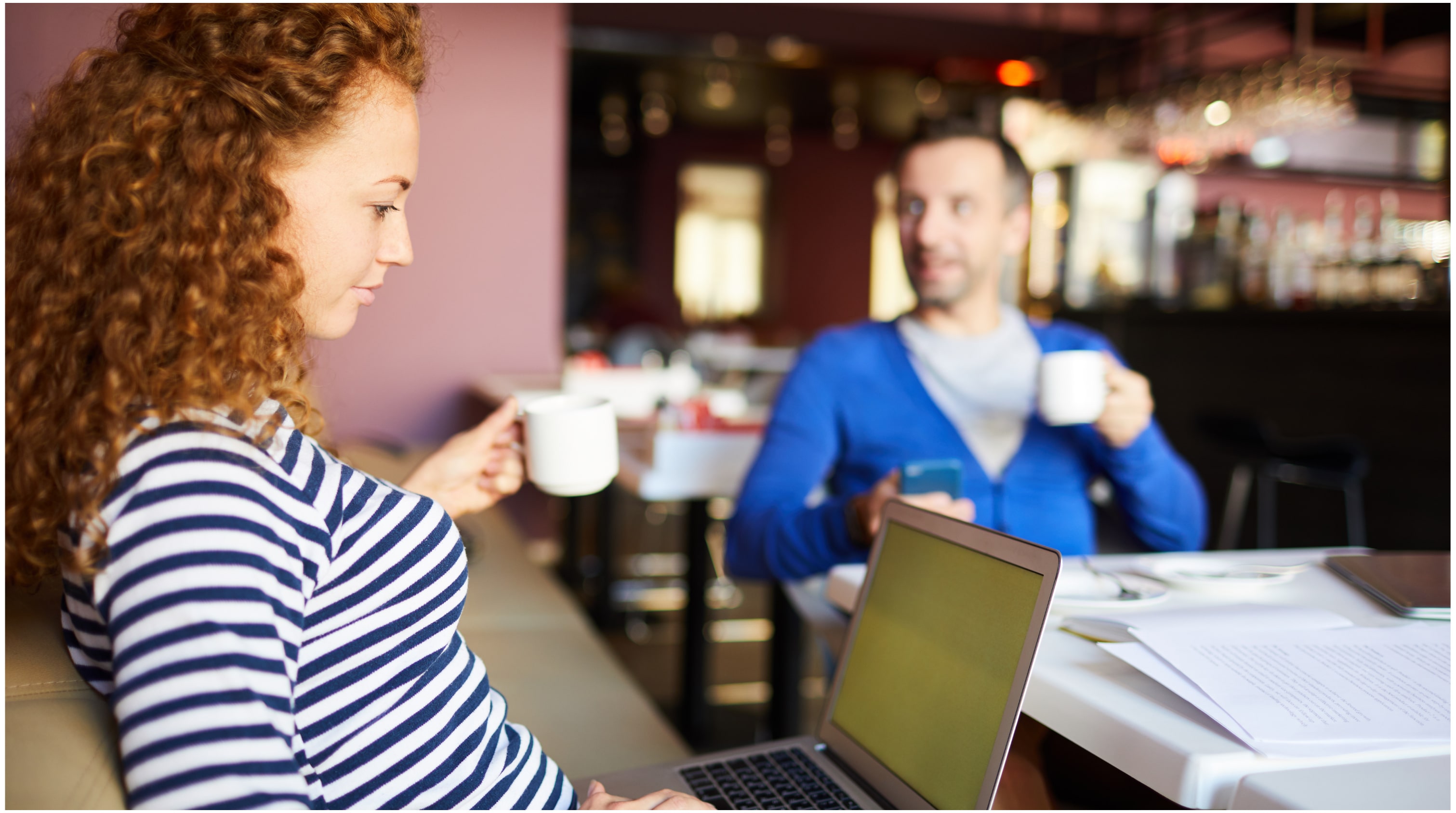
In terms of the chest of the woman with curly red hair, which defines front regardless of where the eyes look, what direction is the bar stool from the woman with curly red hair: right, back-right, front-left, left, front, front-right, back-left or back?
front-left

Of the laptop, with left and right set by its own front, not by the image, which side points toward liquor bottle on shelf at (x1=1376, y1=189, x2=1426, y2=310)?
back

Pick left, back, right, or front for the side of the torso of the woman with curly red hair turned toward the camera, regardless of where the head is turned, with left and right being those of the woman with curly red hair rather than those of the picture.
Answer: right

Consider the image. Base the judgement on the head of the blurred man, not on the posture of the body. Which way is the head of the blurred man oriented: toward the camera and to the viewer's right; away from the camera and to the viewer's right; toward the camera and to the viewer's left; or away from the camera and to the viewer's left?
toward the camera and to the viewer's left

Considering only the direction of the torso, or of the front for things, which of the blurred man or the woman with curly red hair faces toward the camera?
the blurred man

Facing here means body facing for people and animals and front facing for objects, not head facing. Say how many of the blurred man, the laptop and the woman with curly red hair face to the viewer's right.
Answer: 1

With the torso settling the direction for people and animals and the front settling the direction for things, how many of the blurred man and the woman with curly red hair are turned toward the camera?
1

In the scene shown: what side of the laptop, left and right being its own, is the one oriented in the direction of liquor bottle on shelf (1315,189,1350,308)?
back

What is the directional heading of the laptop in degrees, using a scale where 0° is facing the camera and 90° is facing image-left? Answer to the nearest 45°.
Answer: approximately 45°

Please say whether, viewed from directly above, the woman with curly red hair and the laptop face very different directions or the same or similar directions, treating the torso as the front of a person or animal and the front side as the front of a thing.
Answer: very different directions

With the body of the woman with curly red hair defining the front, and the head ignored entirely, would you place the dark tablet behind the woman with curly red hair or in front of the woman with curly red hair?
in front

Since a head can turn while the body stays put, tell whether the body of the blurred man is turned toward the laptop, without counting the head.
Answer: yes

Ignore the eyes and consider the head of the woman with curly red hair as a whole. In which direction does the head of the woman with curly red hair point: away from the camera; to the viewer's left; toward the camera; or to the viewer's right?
to the viewer's right

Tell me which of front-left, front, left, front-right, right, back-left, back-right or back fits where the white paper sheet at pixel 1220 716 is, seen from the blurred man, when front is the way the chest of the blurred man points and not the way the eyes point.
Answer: front

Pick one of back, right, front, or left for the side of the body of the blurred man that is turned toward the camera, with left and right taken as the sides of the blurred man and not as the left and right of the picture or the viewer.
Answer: front
